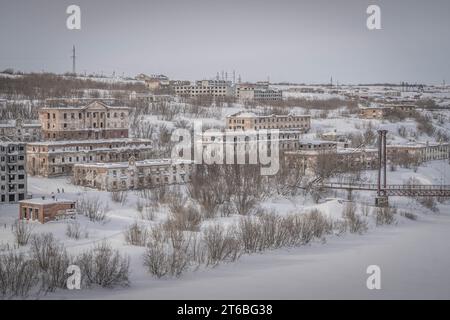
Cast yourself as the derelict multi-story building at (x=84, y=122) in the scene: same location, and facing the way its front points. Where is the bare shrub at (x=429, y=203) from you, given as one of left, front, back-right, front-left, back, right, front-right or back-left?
front-left

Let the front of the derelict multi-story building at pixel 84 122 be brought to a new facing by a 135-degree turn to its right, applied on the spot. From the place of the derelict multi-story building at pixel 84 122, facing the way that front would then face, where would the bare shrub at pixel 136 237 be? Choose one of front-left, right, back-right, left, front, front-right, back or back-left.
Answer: back-left

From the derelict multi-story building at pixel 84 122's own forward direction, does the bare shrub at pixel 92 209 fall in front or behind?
in front

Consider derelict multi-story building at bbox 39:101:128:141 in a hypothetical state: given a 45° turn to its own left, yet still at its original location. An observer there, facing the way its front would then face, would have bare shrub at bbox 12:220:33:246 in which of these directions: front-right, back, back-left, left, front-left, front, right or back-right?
front-right

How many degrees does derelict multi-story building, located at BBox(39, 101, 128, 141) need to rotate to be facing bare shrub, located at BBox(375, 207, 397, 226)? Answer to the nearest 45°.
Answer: approximately 45° to its left

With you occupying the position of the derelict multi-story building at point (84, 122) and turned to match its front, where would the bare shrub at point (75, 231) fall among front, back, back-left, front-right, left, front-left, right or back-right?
front

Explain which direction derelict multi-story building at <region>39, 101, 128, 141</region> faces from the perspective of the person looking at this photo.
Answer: facing the viewer

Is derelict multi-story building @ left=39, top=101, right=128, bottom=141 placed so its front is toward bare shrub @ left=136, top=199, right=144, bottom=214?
yes

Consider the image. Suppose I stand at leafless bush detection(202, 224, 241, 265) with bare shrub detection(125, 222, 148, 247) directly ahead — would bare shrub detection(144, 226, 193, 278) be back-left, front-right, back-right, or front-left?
front-left

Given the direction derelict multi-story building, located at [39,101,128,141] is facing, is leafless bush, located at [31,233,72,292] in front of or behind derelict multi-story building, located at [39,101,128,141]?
in front

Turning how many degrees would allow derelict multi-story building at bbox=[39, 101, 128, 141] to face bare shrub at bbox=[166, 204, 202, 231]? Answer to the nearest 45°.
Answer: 0° — it already faces it

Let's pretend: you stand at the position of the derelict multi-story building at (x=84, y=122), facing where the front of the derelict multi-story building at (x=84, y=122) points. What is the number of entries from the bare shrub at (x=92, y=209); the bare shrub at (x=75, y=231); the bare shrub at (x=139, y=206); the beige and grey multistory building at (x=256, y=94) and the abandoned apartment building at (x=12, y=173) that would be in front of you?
4

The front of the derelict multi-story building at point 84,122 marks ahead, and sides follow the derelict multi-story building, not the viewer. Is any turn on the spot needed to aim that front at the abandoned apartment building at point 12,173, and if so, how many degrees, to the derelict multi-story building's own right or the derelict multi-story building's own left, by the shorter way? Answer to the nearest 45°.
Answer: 0° — it already faces it

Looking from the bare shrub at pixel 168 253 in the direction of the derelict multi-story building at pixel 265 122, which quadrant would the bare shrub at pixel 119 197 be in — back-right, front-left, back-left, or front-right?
front-left

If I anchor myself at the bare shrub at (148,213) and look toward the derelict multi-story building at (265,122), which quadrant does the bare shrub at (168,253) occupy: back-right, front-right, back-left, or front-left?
back-right

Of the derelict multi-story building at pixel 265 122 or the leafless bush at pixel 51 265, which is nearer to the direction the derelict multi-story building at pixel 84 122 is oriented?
the leafless bush

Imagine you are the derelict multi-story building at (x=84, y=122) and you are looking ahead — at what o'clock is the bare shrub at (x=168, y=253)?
The bare shrub is roughly at 12 o'clock from the derelict multi-story building.

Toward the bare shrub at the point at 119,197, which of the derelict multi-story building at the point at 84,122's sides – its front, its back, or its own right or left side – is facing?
front

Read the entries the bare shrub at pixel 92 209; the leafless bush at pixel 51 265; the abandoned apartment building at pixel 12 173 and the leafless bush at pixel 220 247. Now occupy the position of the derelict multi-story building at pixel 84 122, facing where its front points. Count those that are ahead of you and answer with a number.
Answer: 4
